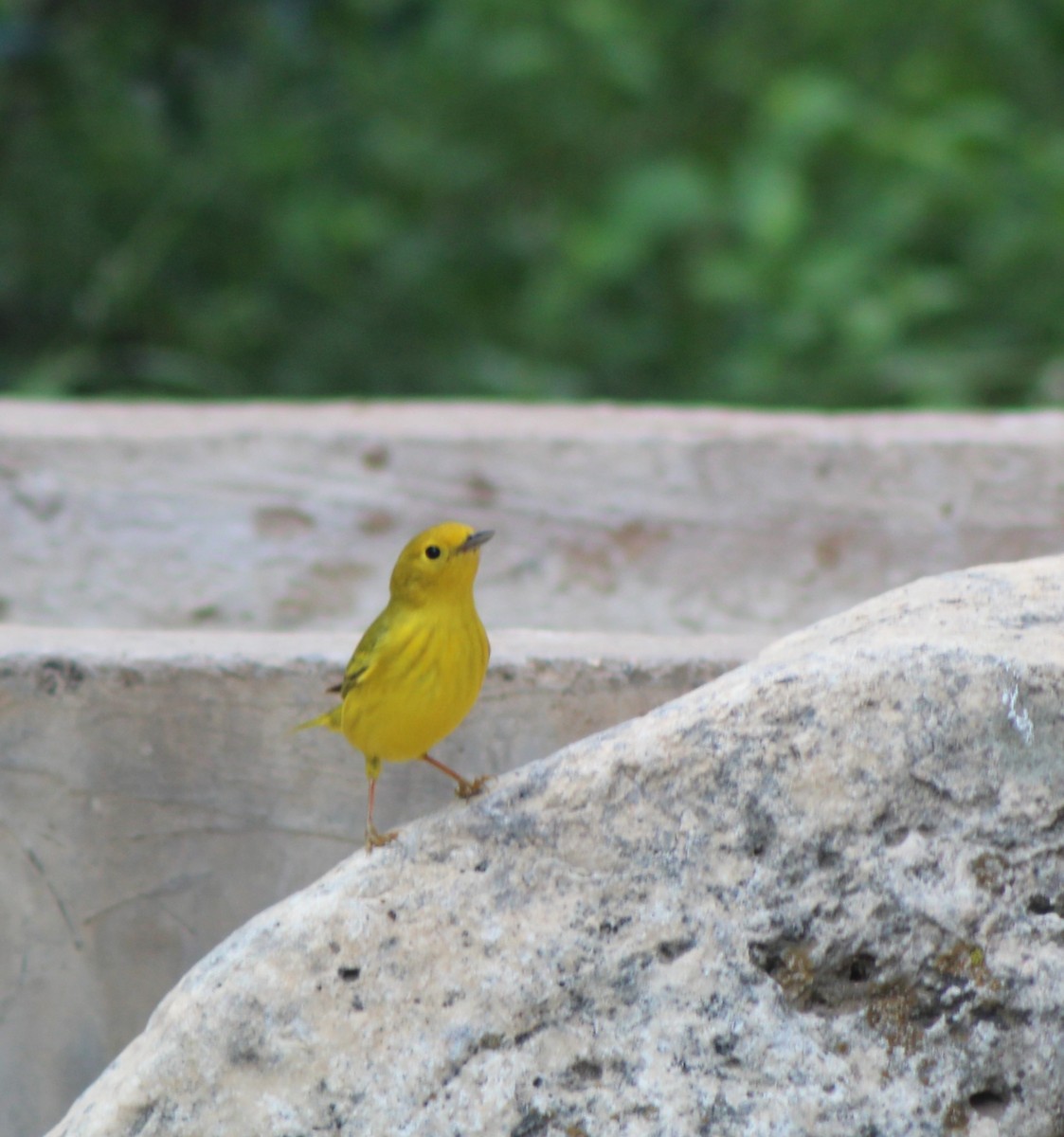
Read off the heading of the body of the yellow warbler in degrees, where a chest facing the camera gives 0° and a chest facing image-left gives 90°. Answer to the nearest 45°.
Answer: approximately 315°
